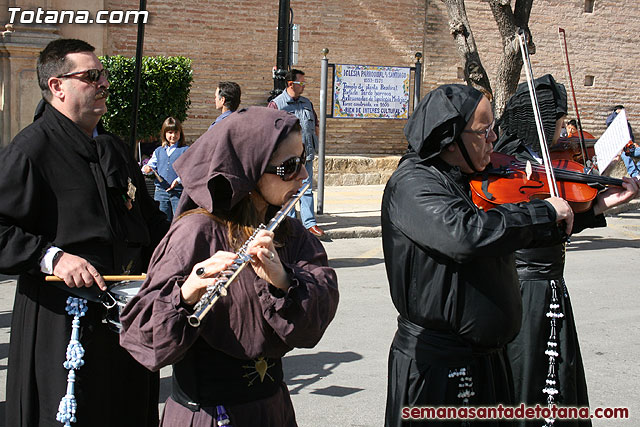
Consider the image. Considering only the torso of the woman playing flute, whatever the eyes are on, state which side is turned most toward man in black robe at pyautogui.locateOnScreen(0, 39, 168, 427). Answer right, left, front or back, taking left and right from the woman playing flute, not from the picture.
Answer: back

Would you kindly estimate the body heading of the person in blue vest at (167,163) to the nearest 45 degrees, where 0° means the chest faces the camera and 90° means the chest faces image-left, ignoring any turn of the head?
approximately 0°

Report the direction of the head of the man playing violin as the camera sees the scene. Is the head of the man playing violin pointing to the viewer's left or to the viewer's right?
to the viewer's right

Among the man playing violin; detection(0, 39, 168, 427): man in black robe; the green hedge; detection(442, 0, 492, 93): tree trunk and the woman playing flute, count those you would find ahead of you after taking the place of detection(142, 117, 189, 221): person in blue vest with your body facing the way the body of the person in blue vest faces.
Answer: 3

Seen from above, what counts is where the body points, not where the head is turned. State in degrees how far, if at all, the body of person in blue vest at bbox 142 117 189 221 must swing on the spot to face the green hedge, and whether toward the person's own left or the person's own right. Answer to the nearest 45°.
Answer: approximately 180°

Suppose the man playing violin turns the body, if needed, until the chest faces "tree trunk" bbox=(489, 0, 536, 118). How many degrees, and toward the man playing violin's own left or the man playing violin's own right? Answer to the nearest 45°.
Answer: approximately 90° to the man playing violin's own left

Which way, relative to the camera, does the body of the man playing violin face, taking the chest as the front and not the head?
to the viewer's right

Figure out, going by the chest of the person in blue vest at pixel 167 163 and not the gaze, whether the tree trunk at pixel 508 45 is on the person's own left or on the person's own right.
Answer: on the person's own left
